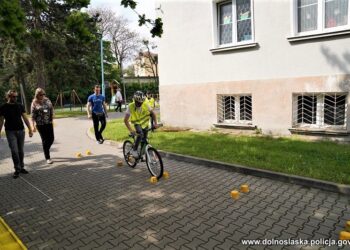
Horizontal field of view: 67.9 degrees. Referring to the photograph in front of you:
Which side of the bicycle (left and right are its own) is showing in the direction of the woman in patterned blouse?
back

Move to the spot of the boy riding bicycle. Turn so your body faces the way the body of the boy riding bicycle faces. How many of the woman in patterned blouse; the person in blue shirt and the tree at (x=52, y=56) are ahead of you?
0

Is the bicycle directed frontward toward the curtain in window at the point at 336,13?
no

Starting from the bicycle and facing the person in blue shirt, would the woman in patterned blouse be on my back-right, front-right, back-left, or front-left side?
front-left

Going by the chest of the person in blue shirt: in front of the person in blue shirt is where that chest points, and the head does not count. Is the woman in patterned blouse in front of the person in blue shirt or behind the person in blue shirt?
in front

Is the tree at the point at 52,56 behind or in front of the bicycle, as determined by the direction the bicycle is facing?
behind

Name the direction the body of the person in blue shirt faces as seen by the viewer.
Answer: toward the camera

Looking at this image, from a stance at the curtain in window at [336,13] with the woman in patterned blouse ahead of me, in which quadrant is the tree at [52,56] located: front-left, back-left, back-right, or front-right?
front-right

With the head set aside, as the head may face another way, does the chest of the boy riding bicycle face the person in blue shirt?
no

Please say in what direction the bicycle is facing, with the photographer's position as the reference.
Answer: facing the viewer and to the right of the viewer

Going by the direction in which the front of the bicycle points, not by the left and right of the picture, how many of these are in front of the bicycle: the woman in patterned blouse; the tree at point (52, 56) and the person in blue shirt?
0

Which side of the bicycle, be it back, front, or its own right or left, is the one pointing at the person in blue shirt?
back
